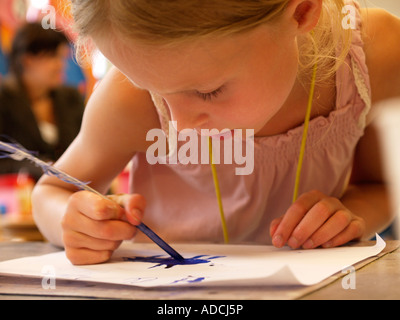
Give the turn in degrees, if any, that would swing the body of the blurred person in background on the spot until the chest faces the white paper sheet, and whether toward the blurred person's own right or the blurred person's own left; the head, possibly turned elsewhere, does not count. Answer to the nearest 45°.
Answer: approximately 45° to the blurred person's own right

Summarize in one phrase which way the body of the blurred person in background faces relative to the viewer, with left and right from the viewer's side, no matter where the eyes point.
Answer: facing the viewer and to the right of the viewer
